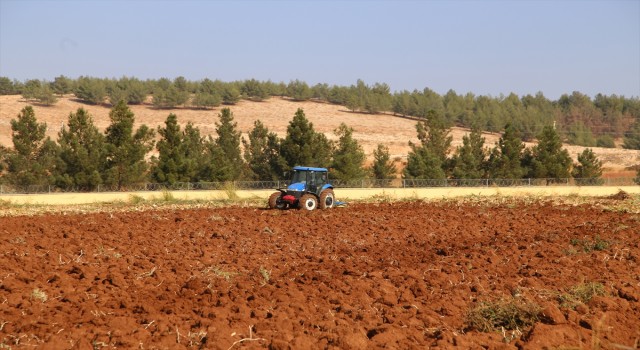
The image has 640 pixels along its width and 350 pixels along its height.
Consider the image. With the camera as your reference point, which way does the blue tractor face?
facing the viewer and to the left of the viewer
